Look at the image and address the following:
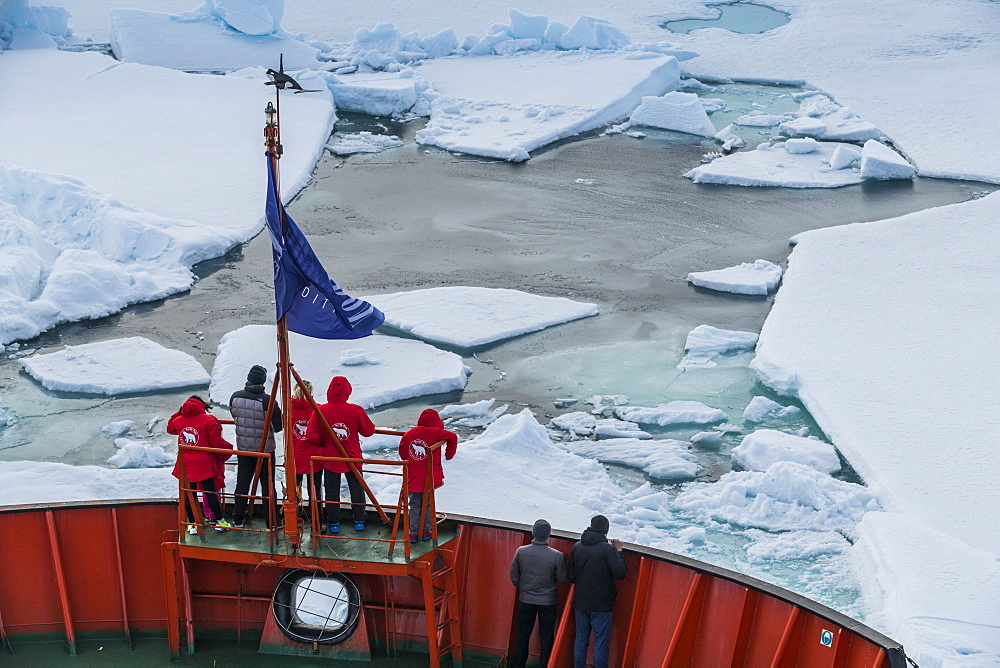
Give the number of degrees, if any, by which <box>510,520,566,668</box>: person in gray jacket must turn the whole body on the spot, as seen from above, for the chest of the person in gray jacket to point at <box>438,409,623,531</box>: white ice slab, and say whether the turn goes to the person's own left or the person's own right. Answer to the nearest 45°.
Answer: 0° — they already face it

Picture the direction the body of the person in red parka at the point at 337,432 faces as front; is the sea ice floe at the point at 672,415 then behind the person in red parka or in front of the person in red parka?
in front

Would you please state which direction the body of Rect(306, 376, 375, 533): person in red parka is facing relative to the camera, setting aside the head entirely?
away from the camera

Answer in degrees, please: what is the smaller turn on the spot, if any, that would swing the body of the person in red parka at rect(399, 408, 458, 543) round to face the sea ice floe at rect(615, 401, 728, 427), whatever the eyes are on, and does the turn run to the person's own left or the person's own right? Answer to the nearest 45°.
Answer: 0° — they already face it

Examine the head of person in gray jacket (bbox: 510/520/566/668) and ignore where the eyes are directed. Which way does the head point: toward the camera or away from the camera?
away from the camera

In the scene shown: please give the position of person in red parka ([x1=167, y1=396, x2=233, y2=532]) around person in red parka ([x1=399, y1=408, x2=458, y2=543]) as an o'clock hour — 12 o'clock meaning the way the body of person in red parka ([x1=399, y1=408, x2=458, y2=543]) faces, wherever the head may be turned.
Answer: person in red parka ([x1=167, y1=396, x2=233, y2=532]) is roughly at 8 o'clock from person in red parka ([x1=399, y1=408, x2=458, y2=543]).

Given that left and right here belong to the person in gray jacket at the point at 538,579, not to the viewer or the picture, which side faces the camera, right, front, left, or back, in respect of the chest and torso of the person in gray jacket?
back

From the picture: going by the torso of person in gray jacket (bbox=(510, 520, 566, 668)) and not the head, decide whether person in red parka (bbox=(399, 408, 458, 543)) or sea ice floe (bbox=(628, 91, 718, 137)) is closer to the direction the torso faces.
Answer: the sea ice floe

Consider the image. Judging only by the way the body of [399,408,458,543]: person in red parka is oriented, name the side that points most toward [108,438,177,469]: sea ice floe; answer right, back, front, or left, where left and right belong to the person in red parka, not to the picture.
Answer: left

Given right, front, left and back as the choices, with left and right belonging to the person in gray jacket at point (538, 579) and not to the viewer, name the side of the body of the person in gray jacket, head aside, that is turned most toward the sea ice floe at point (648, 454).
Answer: front

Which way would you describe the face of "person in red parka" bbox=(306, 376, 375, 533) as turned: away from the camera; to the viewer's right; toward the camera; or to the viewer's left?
away from the camera

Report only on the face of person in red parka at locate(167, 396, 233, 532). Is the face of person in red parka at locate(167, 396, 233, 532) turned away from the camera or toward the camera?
away from the camera

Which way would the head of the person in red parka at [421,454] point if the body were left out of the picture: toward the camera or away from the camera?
away from the camera

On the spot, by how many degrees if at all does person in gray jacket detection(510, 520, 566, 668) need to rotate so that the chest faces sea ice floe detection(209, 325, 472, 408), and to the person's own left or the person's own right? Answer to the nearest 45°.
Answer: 0° — they already face it

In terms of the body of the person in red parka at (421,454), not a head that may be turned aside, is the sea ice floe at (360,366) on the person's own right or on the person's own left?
on the person's own left

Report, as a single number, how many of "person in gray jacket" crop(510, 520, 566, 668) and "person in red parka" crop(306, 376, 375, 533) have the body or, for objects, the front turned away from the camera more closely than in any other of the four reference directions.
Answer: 2
